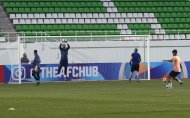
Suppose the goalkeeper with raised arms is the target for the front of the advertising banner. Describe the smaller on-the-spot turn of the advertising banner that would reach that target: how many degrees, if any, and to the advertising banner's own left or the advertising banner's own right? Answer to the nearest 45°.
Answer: approximately 45° to the advertising banner's own right

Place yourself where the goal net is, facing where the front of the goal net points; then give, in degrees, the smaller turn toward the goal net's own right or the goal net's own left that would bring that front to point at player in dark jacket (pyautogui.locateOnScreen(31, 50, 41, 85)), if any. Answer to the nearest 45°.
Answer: approximately 45° to the goal net's own right

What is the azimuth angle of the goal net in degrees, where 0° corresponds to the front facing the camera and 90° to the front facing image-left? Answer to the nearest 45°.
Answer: approximately 0°

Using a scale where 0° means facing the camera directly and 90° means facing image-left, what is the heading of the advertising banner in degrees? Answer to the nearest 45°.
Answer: approximately 0°
